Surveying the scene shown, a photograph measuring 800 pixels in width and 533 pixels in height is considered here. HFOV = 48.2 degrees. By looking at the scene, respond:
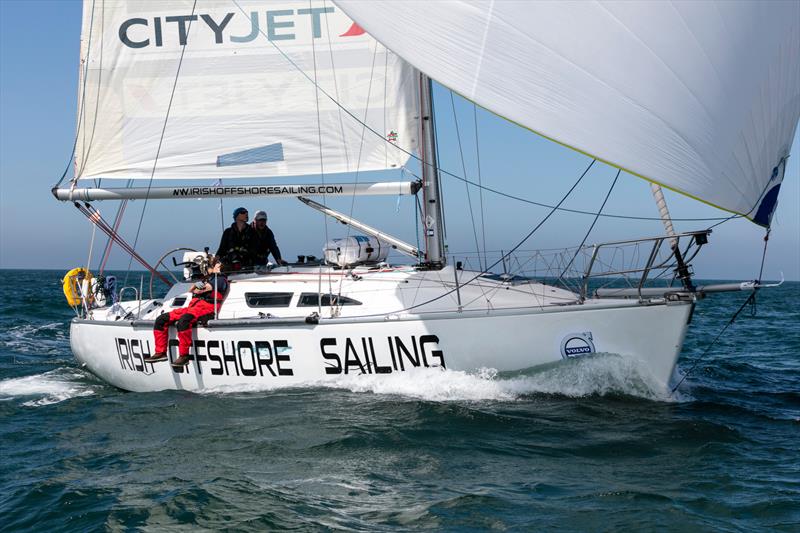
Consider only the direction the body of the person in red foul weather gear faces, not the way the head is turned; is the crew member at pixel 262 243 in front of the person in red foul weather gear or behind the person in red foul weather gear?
behind

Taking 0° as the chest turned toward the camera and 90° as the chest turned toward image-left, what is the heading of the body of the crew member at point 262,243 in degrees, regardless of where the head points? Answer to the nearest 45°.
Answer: approximately 0°

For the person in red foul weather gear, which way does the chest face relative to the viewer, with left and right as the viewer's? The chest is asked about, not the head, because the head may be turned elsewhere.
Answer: facing the viewer and to the left of the viewer

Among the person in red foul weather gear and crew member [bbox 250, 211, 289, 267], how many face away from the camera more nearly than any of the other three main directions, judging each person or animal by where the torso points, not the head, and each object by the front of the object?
0

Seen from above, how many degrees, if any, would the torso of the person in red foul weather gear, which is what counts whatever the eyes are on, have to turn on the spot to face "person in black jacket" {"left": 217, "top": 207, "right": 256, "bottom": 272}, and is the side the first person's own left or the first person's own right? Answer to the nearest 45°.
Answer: approximately 180°

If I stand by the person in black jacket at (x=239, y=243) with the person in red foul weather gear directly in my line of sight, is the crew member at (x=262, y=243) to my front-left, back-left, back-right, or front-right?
back-left

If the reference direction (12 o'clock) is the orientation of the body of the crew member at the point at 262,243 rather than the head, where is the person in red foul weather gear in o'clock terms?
The person in red foul weather gear is roughly at 1 o'clock from the crew member.
